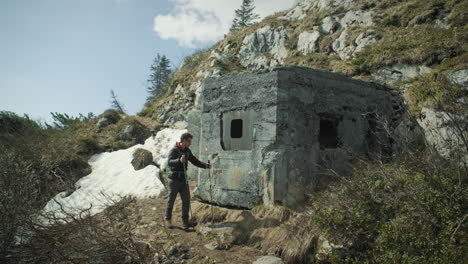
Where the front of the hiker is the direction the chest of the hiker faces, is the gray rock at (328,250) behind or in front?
in front

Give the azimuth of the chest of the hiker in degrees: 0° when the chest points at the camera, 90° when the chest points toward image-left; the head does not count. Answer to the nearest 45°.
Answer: approximately 315°

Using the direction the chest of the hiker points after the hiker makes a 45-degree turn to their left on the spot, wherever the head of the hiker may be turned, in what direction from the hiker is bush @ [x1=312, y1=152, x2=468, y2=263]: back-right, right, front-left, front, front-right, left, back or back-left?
front-right

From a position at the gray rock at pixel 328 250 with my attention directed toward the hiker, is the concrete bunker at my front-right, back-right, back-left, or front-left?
front-right

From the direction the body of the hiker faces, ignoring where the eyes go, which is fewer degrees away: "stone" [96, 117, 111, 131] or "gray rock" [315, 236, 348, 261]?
the gray rock

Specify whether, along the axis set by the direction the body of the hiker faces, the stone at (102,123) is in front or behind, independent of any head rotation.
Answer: behind

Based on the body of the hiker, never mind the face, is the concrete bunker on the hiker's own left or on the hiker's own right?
on the hiker's own left

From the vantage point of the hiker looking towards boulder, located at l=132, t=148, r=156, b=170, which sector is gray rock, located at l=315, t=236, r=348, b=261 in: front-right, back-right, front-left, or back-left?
back-right

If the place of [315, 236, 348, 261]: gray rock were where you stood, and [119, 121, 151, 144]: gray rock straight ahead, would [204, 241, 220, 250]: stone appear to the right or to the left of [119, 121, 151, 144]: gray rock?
left

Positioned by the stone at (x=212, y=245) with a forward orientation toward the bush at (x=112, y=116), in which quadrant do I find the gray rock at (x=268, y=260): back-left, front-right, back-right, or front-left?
back-right

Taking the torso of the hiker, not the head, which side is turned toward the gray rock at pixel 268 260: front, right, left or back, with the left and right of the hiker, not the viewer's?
front

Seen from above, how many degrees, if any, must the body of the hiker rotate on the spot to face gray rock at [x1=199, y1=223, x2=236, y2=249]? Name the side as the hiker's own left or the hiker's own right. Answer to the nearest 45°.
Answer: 0° — they already face it

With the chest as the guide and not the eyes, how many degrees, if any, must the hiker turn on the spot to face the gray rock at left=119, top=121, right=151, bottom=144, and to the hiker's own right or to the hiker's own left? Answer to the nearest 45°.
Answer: approximately 135° to the hiker's own left
